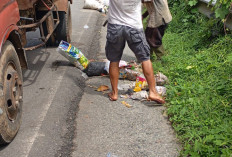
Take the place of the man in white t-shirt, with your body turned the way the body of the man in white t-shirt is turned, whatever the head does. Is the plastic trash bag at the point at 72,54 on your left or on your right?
on your left

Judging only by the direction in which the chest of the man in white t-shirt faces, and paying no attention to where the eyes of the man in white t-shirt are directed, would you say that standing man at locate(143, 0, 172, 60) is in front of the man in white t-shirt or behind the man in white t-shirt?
in front

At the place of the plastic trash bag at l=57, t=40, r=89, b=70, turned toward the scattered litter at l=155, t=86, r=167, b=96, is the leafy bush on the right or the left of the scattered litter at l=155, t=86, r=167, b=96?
left

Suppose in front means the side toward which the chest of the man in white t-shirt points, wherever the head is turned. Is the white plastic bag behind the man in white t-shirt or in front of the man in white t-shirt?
in front

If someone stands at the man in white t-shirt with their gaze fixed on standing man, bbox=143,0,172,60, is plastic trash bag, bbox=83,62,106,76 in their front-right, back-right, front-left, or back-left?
front-left

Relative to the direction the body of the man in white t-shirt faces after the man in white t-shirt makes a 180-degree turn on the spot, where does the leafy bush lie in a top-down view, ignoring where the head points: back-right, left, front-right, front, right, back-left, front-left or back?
back-left

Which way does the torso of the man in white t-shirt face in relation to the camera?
away from the camera
